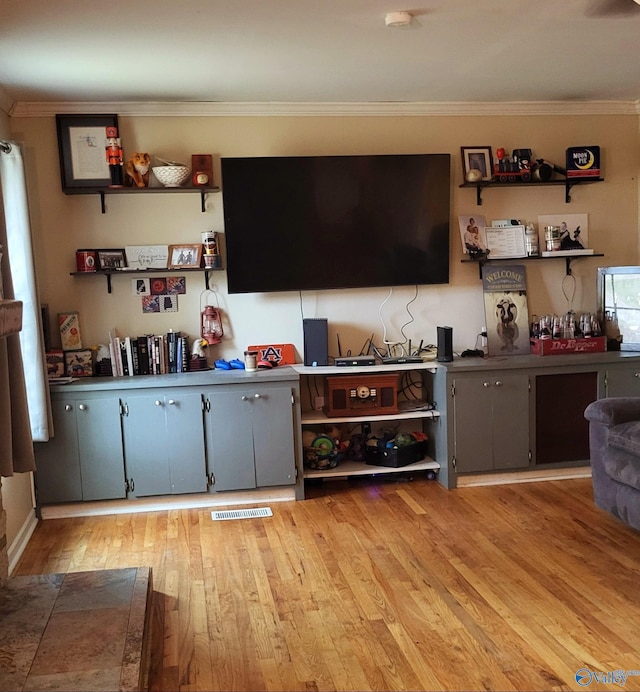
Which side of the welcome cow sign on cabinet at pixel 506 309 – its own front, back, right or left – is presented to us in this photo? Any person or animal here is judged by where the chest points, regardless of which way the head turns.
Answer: front

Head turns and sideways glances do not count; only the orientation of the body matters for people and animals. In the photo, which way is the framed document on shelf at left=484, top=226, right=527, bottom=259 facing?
toward the camera

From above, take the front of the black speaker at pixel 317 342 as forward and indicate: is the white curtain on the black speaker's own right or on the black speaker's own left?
on the black speaker's own right

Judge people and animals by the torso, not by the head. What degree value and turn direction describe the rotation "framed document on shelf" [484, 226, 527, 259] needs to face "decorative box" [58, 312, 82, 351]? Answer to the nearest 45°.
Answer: approximately 45° to its right

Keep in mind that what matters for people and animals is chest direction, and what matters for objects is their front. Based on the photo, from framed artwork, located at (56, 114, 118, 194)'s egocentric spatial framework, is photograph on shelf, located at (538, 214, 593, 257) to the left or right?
on its left

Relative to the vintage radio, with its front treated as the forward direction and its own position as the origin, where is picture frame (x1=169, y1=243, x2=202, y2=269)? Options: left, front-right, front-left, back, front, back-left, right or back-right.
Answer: right

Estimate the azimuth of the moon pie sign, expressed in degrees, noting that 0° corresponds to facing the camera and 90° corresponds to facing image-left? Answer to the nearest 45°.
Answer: approximately 0°

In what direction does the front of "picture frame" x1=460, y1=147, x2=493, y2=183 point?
toward the camera

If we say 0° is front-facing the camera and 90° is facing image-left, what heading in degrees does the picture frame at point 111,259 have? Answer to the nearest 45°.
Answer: approximately 0°

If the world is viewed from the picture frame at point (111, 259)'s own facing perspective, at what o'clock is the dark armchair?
The dark armchair is roughly at 10 o'clock from the picture frame.

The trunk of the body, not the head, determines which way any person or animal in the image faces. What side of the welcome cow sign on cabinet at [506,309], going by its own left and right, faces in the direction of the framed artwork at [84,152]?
right

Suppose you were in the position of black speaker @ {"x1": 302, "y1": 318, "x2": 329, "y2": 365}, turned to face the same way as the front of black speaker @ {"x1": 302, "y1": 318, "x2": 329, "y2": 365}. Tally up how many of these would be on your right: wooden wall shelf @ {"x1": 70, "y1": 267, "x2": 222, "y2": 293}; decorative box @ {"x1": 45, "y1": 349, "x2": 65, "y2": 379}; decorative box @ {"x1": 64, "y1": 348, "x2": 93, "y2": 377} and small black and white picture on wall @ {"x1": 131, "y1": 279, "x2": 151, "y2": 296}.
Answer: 4
